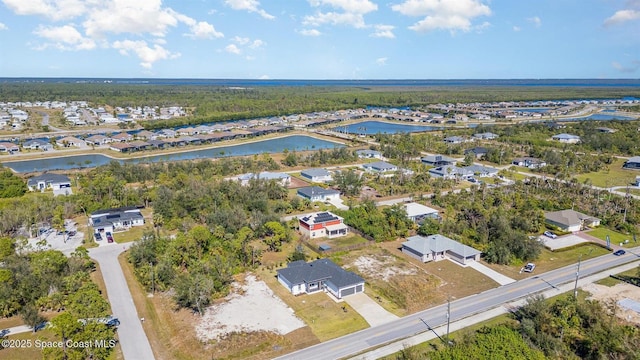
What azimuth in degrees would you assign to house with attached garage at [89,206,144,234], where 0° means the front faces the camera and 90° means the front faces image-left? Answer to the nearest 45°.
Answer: approximately 0°

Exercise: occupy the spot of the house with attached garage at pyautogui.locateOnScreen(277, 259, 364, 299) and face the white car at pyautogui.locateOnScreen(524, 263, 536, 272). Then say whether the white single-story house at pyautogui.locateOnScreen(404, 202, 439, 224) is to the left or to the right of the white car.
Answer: left

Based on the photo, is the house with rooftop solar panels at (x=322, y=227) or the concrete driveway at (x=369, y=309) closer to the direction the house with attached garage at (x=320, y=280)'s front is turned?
the concrete driveway

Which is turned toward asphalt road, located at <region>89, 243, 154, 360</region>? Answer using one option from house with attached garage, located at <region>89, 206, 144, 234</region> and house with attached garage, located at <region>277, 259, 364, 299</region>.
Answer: house with attached garage, located at <region>89, 206, 144, 234</region>

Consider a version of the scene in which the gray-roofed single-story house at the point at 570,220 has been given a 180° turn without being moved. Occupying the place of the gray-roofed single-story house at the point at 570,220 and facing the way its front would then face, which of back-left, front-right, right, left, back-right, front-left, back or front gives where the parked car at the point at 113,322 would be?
left

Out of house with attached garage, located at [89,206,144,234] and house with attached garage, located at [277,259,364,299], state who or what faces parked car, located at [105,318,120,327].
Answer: house with attached garage, located at [89,206,144,234]

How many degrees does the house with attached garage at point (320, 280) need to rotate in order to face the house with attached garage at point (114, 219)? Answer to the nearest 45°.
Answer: approximately 180°

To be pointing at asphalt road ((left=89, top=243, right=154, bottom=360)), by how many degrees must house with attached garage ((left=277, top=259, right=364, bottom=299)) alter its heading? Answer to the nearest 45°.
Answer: approximately 135° to its right

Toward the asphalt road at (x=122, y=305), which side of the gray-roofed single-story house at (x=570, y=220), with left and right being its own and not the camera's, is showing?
right

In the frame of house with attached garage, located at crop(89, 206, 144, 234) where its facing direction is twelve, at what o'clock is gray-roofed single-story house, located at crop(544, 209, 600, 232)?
The gray-roofed single-story house is roughly at 10 o'clock from the house with attached garage.

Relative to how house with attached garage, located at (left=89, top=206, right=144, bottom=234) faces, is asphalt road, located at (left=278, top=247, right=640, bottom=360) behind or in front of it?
in front

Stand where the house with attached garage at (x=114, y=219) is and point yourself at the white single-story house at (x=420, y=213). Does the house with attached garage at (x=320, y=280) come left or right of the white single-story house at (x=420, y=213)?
right

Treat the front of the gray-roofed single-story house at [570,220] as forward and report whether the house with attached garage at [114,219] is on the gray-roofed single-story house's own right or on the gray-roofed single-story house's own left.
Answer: on the gray-roofed single-story house's own right

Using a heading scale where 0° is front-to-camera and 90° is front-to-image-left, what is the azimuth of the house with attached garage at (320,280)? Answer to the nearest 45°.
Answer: approximately 315°

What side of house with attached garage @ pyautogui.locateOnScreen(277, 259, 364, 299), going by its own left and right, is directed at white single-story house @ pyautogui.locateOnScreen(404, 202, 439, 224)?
left
